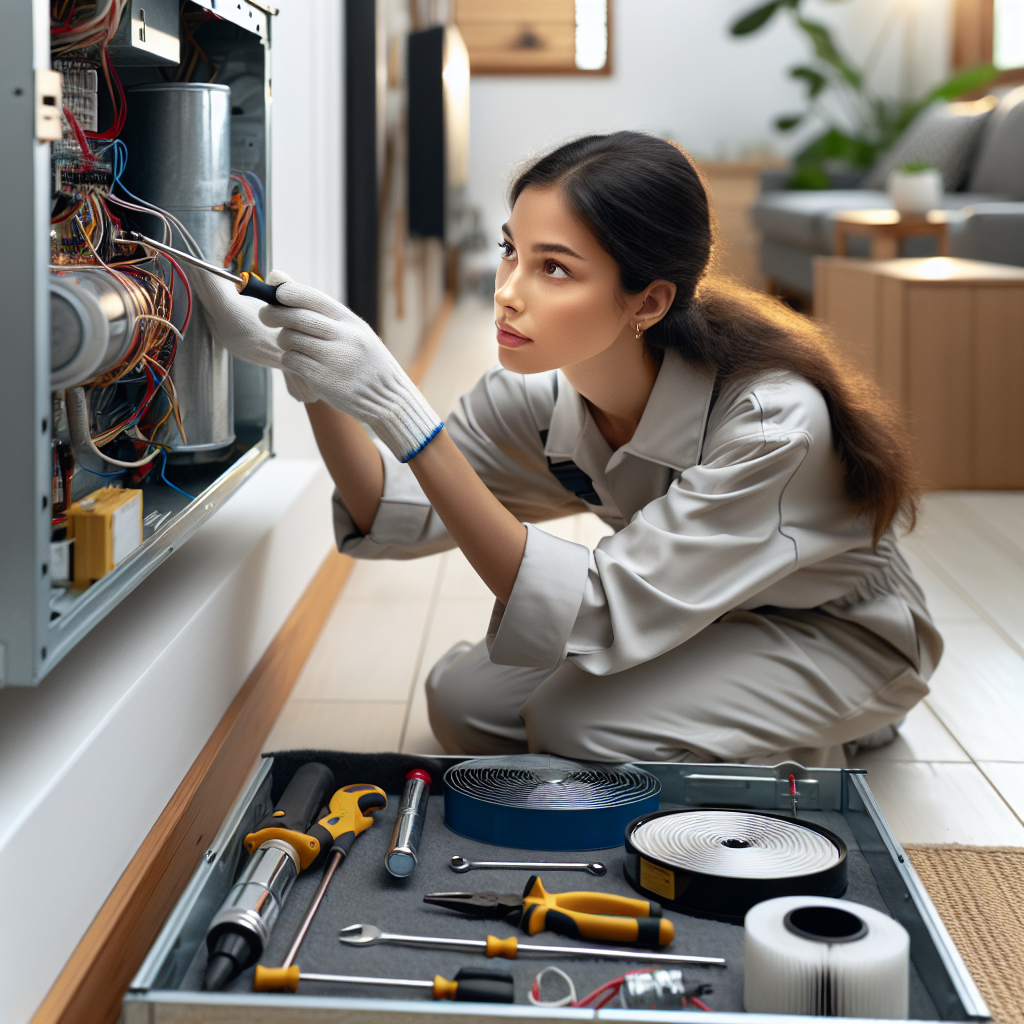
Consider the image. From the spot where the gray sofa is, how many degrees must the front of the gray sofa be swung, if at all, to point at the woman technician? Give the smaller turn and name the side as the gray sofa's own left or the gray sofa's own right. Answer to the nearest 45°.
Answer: approximately 45° to the gray sofa's own left

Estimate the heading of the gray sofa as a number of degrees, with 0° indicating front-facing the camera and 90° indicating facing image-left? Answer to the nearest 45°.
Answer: approximately 45°

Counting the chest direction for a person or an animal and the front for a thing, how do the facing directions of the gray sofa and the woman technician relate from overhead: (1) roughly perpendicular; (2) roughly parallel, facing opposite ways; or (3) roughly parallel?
roughly parallel

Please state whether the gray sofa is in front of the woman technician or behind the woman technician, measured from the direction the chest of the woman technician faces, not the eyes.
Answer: behind

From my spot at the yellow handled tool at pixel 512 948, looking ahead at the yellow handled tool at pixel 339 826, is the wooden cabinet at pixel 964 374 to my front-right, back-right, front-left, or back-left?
front-right

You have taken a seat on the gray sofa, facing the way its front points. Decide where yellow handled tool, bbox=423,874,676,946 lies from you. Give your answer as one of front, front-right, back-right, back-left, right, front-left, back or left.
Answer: front-left

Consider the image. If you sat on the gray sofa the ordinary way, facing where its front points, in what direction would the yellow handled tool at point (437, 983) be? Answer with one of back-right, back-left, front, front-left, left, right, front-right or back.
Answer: front-left

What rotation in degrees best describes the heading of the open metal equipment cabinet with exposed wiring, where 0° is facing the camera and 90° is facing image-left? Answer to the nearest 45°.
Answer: approximately 315°

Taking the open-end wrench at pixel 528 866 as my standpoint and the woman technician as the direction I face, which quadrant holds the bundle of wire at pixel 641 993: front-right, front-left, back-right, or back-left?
back-right

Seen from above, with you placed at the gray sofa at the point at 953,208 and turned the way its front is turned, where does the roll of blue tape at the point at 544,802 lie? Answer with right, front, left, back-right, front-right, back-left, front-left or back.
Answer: front-left

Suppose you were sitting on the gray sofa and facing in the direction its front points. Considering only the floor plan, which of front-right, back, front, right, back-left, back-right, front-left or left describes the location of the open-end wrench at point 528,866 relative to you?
front-left
